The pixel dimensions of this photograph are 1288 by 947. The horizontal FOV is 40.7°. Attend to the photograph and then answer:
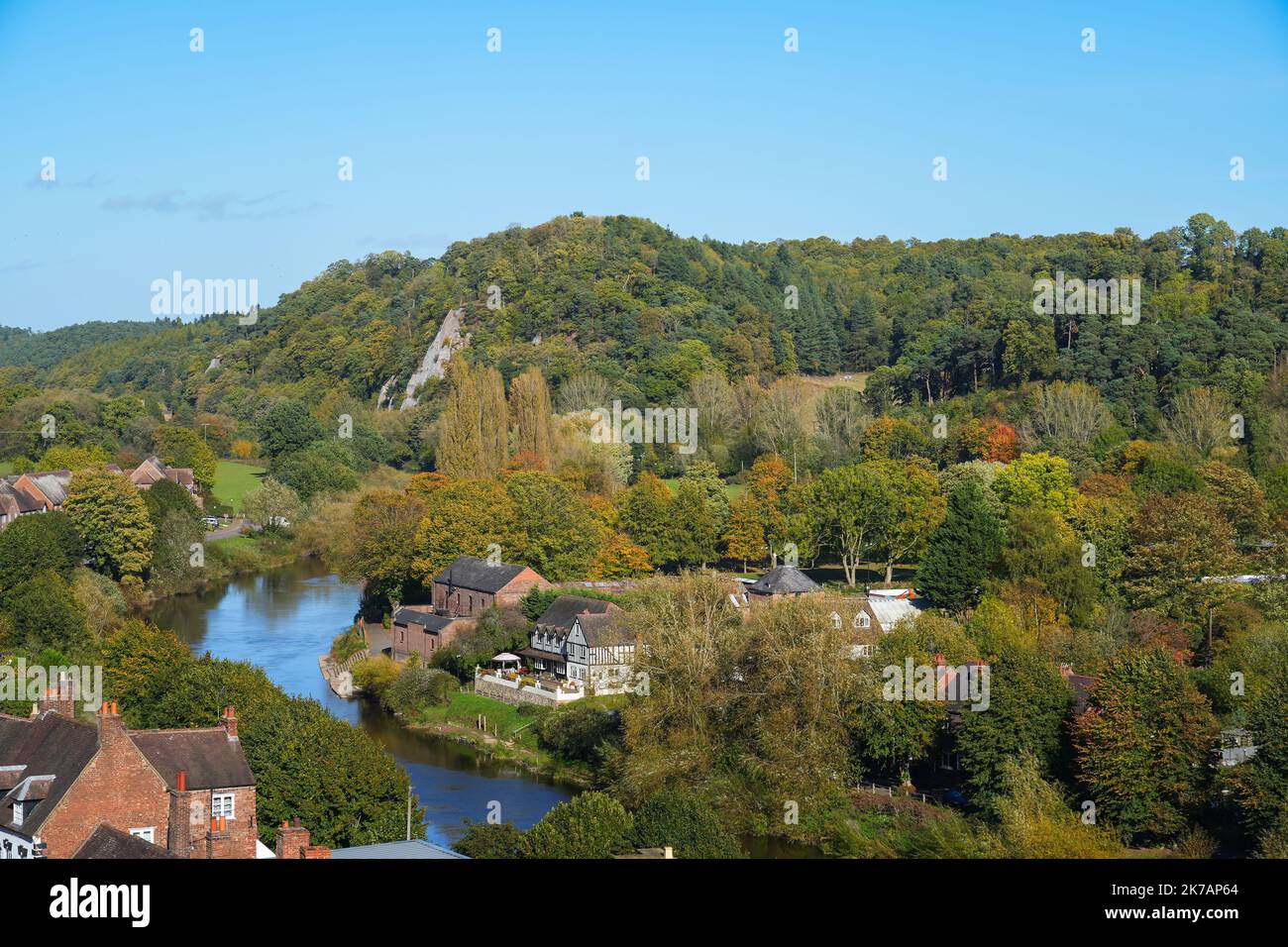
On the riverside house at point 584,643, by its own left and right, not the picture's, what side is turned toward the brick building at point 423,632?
right

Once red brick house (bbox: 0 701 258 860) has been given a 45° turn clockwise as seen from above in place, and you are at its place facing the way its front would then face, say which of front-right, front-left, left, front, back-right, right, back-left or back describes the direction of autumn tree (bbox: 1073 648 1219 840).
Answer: back

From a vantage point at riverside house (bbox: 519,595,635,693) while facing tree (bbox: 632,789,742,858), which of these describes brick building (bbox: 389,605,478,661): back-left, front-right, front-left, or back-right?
back-right

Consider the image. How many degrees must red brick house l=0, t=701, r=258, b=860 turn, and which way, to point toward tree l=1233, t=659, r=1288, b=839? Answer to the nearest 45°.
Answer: approximately 135° to its left

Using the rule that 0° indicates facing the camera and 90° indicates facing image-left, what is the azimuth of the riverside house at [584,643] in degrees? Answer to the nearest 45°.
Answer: approximately 45°

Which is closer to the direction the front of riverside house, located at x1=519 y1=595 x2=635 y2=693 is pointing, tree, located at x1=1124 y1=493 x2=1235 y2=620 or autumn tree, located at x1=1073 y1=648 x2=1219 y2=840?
the autumn tree

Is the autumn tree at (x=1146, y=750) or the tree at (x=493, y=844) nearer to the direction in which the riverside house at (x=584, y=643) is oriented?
the tree

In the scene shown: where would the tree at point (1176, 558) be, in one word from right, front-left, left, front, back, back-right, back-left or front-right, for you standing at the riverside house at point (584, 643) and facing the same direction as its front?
back-left

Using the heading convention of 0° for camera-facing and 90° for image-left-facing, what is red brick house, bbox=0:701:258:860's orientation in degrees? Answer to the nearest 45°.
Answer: approximately 45°
